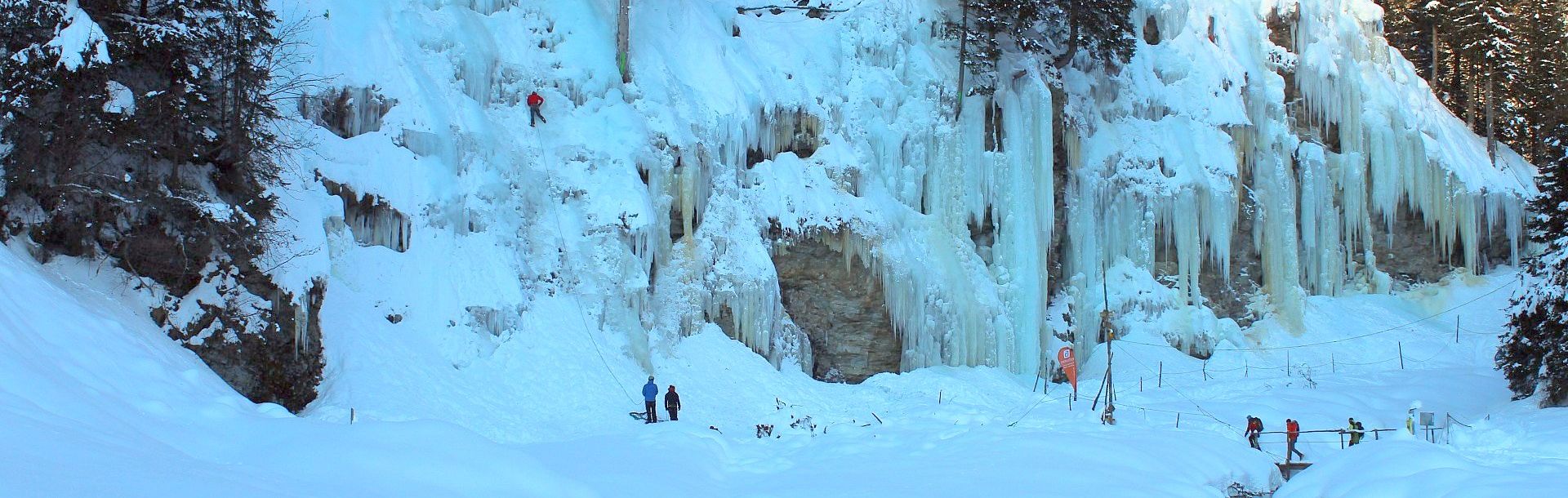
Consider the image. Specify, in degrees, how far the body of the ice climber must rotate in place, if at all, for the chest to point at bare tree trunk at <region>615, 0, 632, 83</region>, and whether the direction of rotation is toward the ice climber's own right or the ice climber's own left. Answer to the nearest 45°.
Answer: approximately 45° to the ice climber's own right

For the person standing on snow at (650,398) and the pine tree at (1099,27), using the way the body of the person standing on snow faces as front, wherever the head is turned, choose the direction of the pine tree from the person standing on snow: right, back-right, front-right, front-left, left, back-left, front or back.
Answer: front-right

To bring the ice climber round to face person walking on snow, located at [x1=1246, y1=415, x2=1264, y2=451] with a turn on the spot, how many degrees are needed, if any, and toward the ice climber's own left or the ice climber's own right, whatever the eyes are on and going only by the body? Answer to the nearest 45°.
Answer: approximately 135° to the ice climber's own right

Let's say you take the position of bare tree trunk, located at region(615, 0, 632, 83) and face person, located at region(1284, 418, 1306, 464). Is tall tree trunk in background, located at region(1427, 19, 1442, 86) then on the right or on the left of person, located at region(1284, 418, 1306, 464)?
left

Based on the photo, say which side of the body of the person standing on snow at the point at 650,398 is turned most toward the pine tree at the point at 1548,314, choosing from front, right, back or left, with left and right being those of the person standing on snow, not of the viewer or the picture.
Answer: right

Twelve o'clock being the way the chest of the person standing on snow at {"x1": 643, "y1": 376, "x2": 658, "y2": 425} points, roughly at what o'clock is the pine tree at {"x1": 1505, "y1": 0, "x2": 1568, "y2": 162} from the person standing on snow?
The pine tree is roughly at 2 o'clock from the person standing on snow.

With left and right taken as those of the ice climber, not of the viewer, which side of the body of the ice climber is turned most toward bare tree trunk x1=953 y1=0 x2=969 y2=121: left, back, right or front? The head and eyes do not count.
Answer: right

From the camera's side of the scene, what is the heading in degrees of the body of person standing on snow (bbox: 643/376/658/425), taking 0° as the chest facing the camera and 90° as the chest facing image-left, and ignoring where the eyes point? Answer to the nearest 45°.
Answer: approximately 180°

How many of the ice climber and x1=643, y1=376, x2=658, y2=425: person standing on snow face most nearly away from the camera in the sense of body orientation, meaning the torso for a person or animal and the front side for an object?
2

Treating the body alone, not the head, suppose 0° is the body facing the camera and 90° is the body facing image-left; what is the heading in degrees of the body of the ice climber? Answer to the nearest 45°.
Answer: approximately 180°
